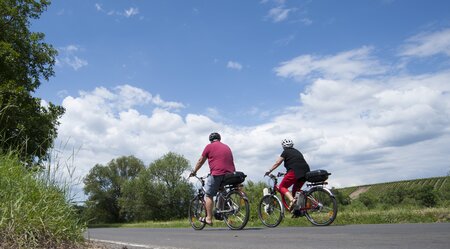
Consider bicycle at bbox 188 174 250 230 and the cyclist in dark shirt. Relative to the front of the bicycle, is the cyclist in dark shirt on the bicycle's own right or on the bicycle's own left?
on the bicycle's own right

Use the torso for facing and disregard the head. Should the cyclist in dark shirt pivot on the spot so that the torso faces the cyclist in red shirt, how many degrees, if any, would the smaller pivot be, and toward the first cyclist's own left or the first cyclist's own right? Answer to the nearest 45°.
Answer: approximately 90° to the first cyclist's own left

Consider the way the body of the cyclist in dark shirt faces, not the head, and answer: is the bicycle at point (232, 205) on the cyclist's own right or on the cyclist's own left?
on the cyclist's own left

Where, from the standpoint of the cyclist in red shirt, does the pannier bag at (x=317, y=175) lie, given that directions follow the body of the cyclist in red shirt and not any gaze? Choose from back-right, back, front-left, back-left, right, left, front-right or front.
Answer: back-right

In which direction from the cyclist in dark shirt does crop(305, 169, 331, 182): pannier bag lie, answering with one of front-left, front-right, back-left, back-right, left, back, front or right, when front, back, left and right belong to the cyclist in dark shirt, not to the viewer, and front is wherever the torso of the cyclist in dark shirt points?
back

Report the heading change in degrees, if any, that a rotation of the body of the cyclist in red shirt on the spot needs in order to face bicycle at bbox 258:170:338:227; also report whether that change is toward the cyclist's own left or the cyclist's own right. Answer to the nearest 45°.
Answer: approximately 135° to the cyclist's own right

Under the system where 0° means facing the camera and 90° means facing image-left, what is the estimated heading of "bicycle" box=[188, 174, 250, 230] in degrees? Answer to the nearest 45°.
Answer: approximately 135°
